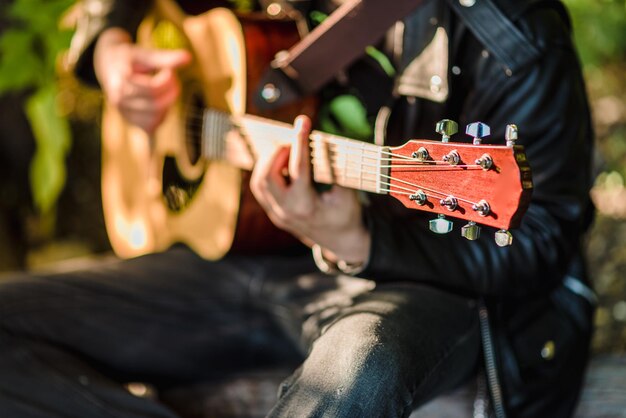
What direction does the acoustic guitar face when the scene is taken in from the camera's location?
facing the viewer and to the left of the viewer
